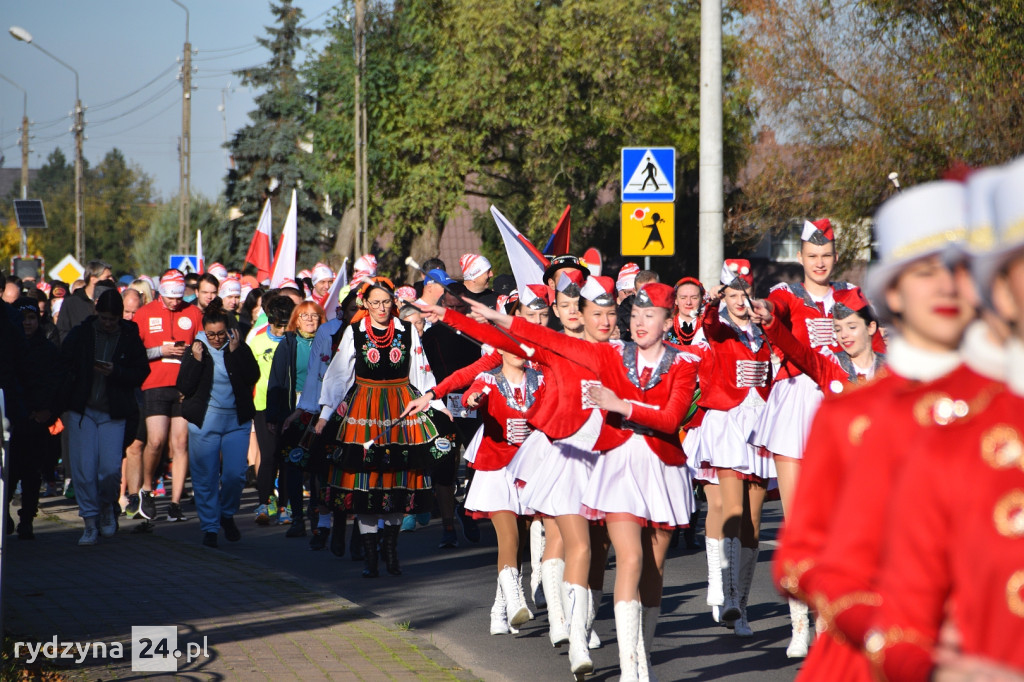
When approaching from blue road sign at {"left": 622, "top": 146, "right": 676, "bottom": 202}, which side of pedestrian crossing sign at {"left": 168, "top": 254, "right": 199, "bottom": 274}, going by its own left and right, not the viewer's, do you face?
front

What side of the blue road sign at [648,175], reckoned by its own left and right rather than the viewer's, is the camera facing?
front

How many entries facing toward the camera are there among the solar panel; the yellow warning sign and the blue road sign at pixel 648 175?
3

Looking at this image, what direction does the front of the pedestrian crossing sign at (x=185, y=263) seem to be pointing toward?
toward the camera

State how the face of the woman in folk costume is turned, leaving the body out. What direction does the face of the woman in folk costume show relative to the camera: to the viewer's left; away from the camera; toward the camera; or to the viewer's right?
toward the camera

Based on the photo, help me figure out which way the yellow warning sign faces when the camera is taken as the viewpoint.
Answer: facing the viewer

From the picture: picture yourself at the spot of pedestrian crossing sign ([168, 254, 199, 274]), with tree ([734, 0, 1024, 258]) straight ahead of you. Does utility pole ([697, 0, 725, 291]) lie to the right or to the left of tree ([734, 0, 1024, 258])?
right

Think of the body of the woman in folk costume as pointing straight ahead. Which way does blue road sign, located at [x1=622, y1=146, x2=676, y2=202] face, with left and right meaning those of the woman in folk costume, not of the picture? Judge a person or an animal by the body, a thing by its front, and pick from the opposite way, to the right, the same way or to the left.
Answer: the same way

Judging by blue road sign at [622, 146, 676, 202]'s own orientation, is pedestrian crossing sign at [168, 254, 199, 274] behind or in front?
behind

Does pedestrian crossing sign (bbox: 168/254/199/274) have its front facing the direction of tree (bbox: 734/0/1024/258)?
no

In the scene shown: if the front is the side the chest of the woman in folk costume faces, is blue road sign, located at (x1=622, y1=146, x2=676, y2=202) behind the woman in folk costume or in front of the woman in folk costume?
behind
